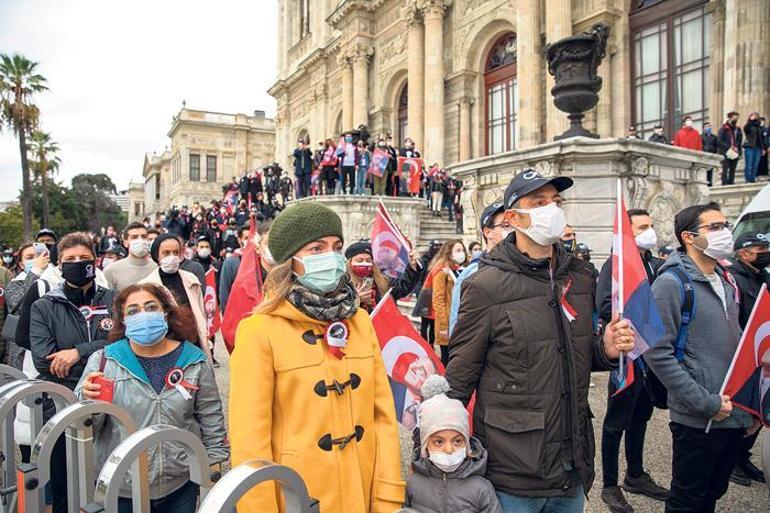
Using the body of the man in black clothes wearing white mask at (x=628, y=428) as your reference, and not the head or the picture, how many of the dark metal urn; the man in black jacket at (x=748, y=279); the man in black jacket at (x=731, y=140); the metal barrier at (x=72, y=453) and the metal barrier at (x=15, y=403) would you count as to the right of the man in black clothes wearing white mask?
2

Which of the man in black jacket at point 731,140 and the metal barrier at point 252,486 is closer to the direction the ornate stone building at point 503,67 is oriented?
the metal barrier

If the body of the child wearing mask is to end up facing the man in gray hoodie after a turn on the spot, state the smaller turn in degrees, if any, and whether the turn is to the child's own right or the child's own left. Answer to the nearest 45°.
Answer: approximately 135° to the child's own left

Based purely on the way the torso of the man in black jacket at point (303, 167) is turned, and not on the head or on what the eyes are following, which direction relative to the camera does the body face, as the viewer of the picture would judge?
toward the camera

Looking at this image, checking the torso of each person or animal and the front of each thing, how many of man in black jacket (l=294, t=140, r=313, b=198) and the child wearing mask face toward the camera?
2

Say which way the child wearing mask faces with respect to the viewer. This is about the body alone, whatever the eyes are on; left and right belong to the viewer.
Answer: facing the viewer

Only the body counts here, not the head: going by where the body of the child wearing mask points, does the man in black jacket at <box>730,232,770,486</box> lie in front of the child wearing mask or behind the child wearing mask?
behind

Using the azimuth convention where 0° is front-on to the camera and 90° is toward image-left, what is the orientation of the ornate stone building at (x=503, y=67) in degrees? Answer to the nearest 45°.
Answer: approximately 45°

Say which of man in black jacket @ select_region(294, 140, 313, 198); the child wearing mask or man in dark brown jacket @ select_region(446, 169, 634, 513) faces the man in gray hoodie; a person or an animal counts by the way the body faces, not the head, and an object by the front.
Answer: man in black jacket @ select_region(294, 140, 313, 198)

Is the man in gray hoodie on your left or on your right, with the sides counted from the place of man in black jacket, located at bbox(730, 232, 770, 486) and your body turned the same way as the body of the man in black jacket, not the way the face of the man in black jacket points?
on your right

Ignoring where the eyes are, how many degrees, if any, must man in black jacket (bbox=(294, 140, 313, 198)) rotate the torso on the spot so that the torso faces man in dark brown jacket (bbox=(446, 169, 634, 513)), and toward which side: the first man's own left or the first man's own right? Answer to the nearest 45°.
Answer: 0° — they already face them

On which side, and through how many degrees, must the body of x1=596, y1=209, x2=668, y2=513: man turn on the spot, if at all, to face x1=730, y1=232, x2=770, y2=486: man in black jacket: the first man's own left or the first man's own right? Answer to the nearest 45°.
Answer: approximately 90° to the first man's own left

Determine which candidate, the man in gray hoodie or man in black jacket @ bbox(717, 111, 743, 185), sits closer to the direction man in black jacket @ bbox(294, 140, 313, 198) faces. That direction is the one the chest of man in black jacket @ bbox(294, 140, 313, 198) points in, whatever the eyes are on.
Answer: the man in gray hoodie

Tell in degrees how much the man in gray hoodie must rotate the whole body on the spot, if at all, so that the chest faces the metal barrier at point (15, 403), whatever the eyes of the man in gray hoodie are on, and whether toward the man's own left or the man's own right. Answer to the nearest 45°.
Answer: approximately 90° to the man's own right
